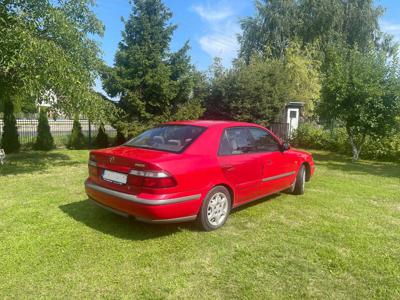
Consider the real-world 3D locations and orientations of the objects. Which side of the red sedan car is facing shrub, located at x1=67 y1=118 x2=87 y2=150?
left

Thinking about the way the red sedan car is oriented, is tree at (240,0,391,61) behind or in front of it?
in front

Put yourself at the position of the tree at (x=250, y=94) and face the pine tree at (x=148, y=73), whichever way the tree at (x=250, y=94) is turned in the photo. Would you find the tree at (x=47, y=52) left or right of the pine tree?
left

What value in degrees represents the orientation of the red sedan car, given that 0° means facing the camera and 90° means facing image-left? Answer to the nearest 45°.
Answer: approximately 225°

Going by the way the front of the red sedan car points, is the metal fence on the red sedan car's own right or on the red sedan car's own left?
on the red sedan car's own left

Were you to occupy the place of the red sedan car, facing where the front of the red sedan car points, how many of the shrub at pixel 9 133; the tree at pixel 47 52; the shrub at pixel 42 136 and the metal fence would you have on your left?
4

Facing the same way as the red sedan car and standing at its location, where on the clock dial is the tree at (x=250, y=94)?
The tree is roughly at 11 o'clock from the red sedan car.

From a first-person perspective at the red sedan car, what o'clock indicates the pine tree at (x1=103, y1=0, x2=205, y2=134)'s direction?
The pine tree is roughly at 10 o'clock from the red sedan car.

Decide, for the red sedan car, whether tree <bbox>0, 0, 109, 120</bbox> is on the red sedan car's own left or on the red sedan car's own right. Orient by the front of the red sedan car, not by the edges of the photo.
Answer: on the red sedan car's own left

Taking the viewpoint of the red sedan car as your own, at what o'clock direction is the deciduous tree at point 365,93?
The deciduous tree is roughly at 12 o'clock from the red sedan car.
